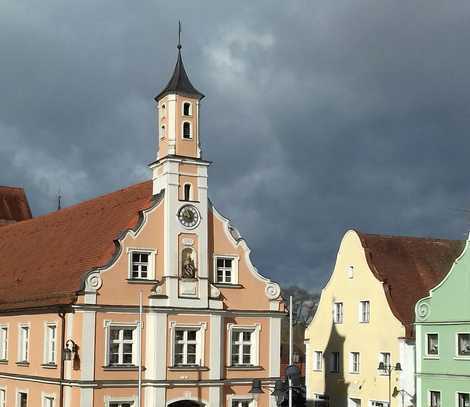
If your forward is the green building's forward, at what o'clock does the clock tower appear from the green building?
The clock tower is roughly at 2 o'clock from the green building.

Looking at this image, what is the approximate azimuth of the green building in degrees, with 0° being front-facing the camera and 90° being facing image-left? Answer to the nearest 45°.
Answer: approximately 0°
